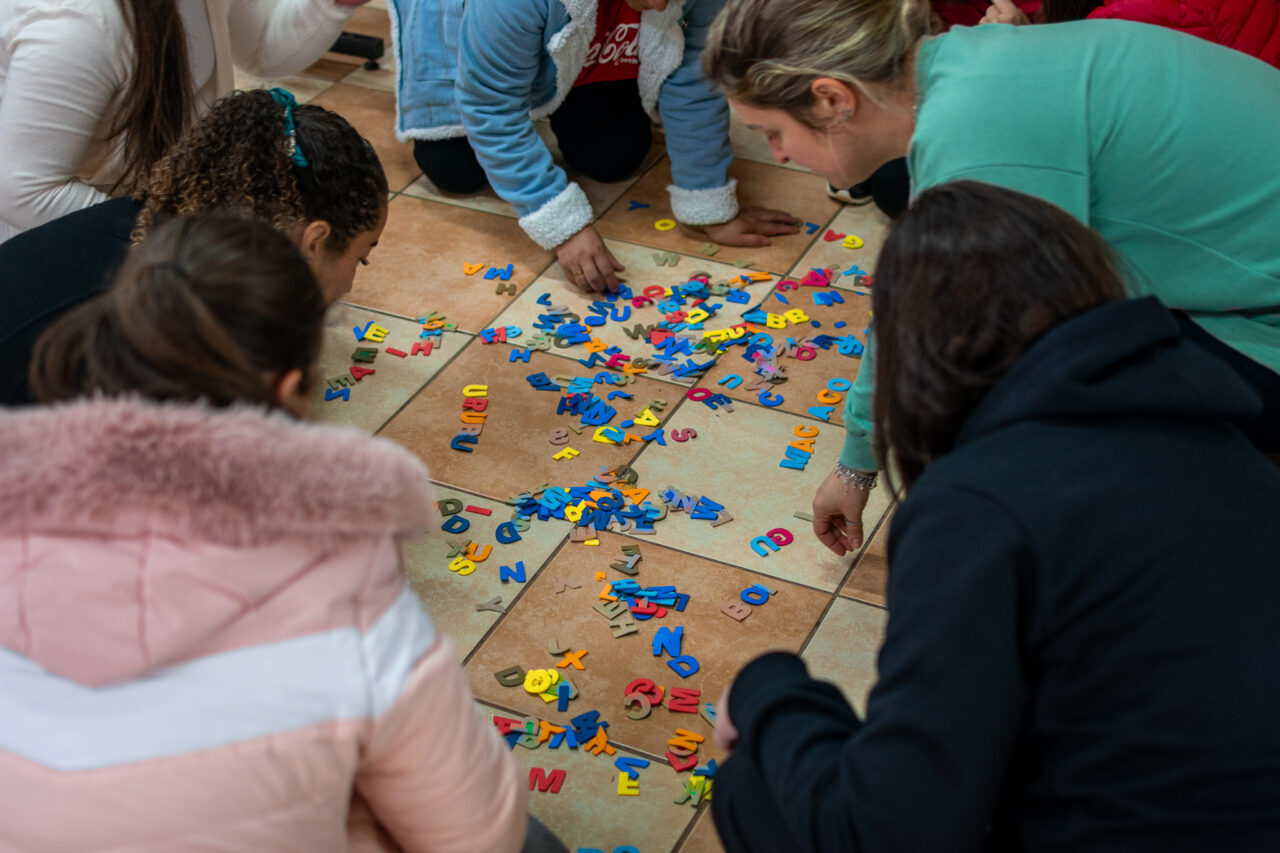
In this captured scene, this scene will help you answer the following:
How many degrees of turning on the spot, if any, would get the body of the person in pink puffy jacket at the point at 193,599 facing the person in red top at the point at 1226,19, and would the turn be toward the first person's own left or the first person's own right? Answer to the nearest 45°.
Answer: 0° — they already face them

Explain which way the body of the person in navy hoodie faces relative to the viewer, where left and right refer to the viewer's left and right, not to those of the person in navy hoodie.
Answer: facing away from the viewer and to the left of the viewer

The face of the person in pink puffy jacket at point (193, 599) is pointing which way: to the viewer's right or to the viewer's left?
to the viewer's right

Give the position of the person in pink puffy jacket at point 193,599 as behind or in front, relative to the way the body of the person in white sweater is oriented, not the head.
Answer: in front

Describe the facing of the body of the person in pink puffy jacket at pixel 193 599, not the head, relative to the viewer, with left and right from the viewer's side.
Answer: facing away from the viewer and to the right of the viewer

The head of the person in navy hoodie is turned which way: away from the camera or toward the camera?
away from the camera

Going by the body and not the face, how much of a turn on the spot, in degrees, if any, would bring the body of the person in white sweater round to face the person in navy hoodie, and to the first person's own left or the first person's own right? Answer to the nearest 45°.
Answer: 0° — they already face them

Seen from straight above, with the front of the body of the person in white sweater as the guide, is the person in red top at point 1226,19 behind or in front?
in front

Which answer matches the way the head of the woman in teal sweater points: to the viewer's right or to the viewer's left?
to the viewer's left

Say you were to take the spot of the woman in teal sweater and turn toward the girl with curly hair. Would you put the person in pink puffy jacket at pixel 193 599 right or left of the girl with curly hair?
left
